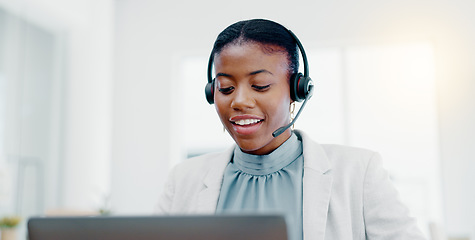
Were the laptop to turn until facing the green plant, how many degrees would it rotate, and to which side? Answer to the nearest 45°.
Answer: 0° — it already faces it

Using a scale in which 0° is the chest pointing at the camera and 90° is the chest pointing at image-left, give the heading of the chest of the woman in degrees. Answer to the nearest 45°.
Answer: approximately 45°

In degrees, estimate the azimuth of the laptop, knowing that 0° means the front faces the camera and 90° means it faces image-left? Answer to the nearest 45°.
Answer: approximately 180°

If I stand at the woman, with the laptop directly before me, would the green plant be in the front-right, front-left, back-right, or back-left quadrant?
back-right

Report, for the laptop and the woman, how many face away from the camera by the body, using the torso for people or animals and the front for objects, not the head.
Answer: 1

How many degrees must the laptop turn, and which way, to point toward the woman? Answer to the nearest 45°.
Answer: approximately 45° to its right

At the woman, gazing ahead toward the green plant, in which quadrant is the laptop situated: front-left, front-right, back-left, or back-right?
back-left

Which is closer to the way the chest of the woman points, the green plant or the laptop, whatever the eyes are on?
the laptop

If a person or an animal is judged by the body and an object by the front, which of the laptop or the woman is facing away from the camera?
the laptop

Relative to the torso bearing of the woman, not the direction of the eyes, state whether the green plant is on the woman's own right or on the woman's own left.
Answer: on the woman's own right
